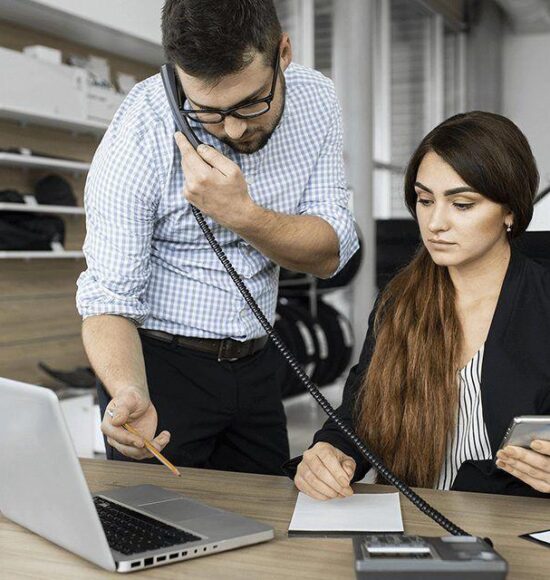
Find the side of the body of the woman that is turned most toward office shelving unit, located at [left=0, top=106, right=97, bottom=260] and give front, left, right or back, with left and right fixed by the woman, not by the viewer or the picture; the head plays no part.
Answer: right

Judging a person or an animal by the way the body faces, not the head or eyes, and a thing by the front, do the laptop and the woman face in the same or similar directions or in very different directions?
very different directions

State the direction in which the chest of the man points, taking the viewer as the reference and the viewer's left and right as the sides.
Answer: facing the viewer and to the right of the viewer

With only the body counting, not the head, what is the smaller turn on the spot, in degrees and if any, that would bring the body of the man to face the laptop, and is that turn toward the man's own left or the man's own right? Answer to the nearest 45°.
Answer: approximately 45° to the man's own right

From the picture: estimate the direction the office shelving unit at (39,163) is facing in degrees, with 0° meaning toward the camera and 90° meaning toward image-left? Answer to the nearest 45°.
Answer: approximately 315°

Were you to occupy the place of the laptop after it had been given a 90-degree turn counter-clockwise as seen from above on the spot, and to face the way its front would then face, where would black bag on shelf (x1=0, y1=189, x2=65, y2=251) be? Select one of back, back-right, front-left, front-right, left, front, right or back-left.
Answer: front-right

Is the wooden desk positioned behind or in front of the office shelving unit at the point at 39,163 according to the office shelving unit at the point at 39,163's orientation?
in front

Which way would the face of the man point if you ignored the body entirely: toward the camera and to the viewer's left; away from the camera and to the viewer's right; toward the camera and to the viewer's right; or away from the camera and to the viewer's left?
toward the camera and to the viewer's left

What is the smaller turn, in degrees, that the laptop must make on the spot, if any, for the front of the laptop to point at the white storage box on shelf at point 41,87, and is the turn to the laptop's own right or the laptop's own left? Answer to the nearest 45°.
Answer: approximately 45° to the laptop's own left

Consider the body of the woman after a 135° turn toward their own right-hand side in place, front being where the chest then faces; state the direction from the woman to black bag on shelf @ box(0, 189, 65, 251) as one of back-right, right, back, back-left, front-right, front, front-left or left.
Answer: front-left

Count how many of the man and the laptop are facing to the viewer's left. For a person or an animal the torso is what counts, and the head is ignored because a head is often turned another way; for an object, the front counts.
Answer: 0

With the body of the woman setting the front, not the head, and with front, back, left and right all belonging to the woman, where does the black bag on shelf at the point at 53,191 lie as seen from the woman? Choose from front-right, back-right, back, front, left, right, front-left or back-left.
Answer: right

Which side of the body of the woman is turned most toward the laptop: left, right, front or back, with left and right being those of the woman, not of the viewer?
front

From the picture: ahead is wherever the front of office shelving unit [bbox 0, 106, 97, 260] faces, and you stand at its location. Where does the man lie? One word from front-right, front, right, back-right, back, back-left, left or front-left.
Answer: front-right

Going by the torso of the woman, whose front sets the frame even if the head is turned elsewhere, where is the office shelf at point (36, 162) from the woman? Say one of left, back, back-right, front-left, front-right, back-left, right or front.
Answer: right
